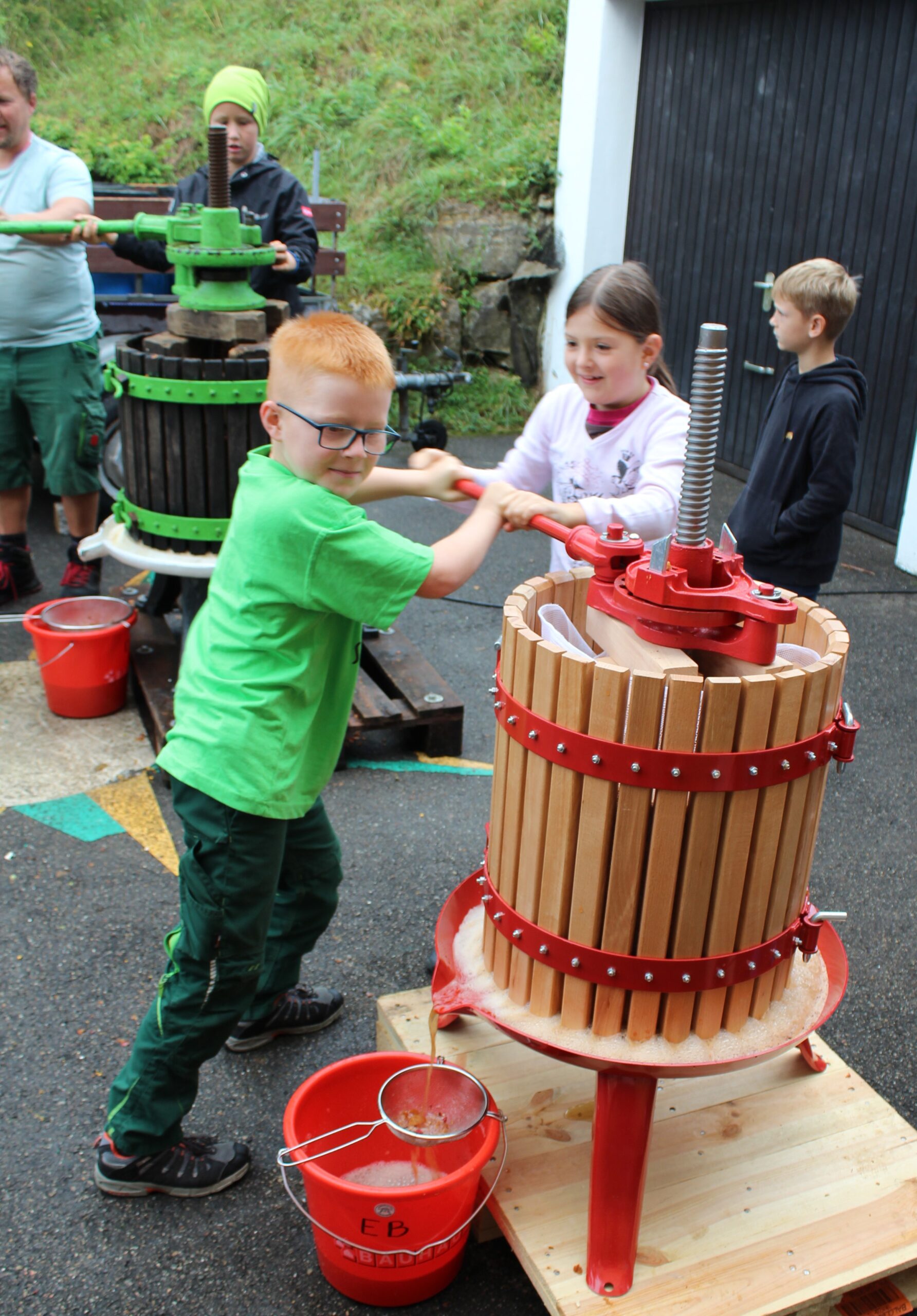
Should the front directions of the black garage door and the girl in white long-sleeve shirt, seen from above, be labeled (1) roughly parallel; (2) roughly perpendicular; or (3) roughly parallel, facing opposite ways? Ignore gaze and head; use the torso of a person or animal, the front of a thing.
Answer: roughly parallel

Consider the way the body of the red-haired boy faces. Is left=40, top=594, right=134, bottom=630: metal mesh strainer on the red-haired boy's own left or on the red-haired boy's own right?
on the red-haired boy's own left

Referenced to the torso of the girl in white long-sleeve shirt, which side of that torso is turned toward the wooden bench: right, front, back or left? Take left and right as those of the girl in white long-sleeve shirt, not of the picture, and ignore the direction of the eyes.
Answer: right

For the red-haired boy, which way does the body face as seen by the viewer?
to the viewer's right

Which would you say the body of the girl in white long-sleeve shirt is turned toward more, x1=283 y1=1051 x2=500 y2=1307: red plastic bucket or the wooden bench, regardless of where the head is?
the red plastic bucket

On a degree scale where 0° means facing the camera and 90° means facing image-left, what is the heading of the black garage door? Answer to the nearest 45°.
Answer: approximately 45°

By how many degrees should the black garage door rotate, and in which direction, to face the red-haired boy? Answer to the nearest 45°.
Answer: approximately 45° to its left

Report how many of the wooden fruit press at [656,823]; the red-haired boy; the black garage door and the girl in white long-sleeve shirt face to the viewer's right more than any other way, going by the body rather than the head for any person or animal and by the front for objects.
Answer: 1

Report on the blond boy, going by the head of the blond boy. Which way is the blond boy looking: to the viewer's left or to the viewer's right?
to the viewer's left

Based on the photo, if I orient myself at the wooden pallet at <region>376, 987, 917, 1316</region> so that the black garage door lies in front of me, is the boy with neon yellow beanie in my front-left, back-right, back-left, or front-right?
front-left

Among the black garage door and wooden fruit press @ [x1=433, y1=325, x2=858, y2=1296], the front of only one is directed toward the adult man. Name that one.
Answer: the black garage door

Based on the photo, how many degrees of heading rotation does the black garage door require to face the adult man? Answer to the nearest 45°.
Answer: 0° — it already faces them
